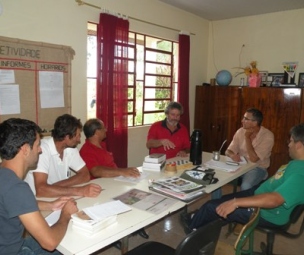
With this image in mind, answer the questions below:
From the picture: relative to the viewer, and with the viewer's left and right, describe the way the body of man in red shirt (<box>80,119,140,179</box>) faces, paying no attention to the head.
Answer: facing to the right of the viewer

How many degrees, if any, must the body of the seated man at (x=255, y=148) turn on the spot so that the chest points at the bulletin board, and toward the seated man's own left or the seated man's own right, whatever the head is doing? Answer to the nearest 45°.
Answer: approximately 45° to the seated man's own right

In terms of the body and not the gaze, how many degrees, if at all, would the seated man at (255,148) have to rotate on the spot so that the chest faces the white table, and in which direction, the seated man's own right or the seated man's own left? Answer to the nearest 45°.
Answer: approximately 45° to the seated man's own left

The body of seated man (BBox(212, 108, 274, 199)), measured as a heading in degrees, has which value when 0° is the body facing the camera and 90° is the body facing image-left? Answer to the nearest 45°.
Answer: approximately 45°

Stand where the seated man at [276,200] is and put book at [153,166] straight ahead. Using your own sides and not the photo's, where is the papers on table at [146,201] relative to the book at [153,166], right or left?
left

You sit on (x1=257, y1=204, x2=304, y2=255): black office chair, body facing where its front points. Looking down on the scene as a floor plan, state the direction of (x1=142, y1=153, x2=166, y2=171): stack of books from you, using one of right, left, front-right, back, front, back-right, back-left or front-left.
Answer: front

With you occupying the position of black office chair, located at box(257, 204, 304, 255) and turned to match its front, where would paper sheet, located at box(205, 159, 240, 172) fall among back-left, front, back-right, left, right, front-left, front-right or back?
front-right

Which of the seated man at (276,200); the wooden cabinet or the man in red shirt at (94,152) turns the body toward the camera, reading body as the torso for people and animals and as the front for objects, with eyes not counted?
the wooden cabinet

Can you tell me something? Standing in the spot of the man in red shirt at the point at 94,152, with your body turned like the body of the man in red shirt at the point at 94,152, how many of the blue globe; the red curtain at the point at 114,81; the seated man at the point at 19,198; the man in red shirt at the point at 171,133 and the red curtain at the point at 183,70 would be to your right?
1

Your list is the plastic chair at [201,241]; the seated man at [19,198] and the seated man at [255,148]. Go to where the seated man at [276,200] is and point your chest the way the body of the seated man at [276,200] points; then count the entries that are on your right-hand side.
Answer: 1

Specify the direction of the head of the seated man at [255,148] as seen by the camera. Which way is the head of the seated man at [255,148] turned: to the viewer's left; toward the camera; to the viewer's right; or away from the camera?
to the viewer's left

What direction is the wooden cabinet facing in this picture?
toward the camera

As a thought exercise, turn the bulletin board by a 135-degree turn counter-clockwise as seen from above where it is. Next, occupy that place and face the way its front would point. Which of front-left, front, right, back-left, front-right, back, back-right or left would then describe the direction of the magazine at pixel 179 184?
back-right

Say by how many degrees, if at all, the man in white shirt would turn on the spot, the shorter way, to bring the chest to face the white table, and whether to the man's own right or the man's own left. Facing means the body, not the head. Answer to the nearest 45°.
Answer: approximately 45° to the man's own right

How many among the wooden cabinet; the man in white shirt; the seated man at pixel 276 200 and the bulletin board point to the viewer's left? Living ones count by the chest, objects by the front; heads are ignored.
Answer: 1

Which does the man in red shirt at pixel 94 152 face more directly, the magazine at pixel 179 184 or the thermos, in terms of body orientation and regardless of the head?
the thermos

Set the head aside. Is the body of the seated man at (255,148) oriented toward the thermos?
yes
